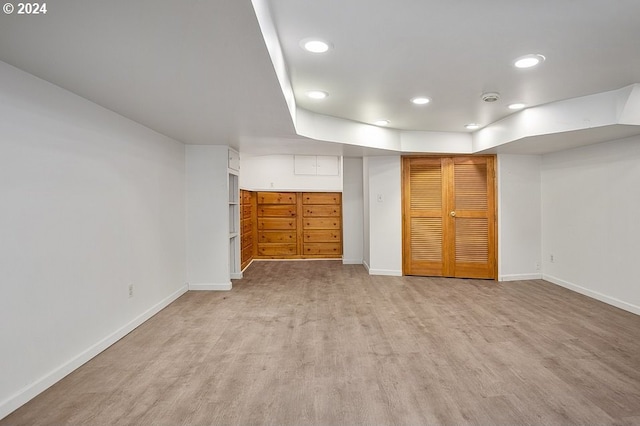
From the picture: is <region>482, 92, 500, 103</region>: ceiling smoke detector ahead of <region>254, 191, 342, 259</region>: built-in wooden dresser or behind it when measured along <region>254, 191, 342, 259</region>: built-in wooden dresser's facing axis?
ahead

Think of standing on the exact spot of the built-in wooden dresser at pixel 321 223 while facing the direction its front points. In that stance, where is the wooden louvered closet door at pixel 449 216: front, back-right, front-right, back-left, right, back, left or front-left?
front-left

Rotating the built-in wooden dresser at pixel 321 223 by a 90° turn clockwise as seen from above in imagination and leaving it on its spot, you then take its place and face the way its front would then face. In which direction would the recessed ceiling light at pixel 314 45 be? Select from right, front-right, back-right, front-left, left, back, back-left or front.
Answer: left

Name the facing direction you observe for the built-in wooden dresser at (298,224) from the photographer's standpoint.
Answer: facing the viewer

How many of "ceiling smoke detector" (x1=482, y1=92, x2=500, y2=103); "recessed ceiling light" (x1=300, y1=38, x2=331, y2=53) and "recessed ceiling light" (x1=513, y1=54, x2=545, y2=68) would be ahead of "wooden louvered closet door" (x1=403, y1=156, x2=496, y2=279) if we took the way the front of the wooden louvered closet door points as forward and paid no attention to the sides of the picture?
3

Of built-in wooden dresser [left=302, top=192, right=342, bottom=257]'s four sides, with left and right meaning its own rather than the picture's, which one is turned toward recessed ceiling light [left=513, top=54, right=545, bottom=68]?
front

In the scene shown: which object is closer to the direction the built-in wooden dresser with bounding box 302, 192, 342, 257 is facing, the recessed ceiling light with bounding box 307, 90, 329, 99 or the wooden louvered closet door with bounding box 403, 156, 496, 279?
the recessed ceiling light

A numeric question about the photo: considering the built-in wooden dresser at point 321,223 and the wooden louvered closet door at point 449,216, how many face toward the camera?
2

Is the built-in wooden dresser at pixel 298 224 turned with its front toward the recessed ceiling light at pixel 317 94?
yes

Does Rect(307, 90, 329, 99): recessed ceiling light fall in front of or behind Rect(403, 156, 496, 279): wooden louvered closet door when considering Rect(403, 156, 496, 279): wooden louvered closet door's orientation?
in front

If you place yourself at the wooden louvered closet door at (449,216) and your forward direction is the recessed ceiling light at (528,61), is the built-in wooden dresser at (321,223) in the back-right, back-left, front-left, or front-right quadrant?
back-right

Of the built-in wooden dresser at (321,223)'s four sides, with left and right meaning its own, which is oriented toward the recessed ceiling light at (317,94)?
front

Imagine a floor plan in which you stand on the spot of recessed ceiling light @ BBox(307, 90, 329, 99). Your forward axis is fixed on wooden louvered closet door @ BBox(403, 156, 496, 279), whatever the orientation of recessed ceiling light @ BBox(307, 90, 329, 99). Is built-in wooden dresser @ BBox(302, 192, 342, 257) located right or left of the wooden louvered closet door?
left

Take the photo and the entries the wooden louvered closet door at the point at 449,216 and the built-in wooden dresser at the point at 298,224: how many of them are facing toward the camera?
2
